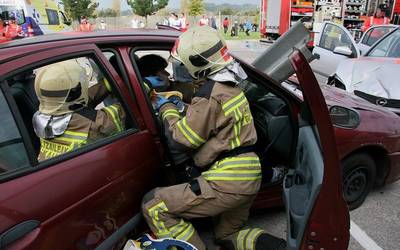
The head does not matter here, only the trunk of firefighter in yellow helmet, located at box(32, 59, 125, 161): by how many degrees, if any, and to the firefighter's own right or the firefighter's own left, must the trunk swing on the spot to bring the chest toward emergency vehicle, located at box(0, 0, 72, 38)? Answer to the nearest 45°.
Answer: approximately 45° to the firefighter's own left

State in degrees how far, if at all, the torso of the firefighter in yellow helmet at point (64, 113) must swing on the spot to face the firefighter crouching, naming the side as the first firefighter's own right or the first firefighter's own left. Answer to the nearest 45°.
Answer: approximately 45° to the first firefighter's own right

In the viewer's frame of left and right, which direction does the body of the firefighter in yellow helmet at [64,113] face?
facing away from the viewer and to the right of the viewer

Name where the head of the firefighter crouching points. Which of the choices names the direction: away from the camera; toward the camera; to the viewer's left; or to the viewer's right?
to the viewer's left

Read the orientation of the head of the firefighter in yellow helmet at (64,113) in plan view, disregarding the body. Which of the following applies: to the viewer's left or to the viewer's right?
to the viewer's right

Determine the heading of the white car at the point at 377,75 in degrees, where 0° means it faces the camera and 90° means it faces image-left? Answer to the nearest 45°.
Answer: approximately 45°

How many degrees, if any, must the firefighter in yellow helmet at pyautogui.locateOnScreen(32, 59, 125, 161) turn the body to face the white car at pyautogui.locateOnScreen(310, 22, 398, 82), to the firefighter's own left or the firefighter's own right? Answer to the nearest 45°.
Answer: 0° — they already face it

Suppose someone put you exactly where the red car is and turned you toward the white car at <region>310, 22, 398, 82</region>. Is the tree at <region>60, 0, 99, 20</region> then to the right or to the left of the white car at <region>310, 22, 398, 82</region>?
left

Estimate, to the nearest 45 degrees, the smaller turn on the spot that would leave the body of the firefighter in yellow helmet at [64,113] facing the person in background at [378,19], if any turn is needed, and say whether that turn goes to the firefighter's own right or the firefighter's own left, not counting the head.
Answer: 0° — they already face them

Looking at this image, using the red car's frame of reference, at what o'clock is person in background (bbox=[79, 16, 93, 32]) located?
The person in background is roughly at 10 o'clock from the red car.
